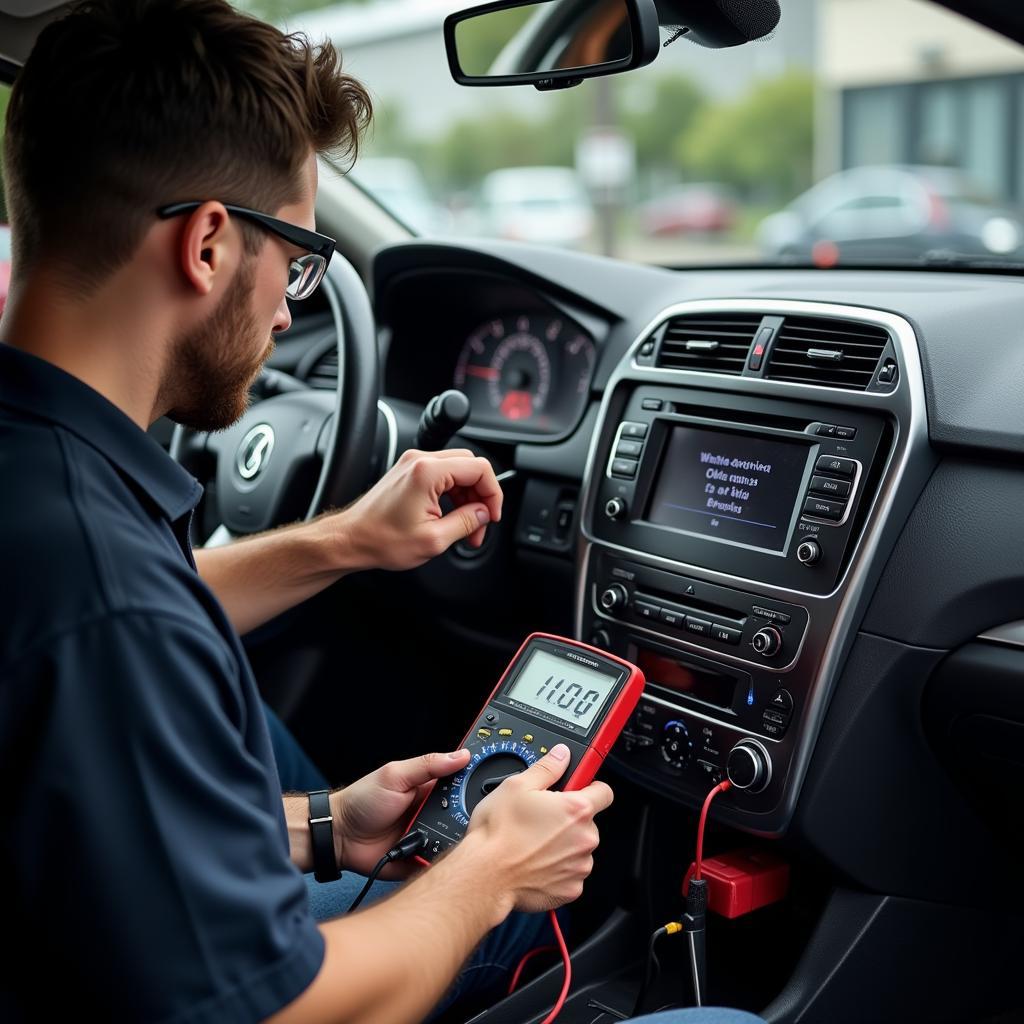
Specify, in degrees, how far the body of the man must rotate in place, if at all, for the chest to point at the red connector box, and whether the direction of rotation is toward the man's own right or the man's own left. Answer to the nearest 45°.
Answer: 0° — they already face it

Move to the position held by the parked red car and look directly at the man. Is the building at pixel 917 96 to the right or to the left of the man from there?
left

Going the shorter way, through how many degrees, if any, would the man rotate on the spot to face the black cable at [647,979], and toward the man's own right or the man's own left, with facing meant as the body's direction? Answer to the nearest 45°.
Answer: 0° — they already face it

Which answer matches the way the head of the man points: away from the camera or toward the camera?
away from the camera

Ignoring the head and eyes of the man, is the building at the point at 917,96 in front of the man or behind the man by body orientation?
in front

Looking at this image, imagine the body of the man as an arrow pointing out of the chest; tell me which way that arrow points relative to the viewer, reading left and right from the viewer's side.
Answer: facing away from the viewer and to the right of the viewer

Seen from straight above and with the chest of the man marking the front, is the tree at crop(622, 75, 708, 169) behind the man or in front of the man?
in front
